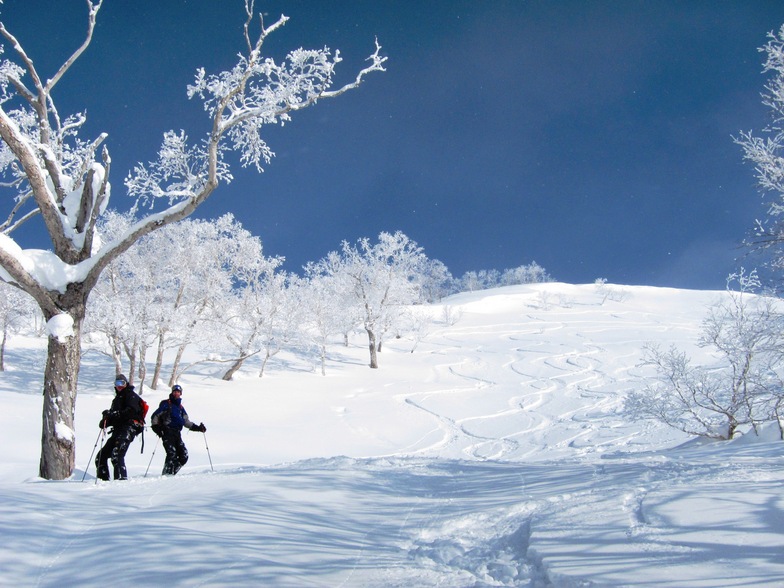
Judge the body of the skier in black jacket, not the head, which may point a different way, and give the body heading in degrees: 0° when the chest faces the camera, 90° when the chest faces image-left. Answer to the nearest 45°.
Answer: approximately 45°

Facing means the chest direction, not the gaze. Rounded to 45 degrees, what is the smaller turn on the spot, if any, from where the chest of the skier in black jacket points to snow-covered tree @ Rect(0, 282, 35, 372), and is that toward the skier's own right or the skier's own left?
approximately 135° to the skier's own right

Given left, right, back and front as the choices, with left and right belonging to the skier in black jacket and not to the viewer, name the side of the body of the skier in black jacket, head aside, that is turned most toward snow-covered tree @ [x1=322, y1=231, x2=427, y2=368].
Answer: back

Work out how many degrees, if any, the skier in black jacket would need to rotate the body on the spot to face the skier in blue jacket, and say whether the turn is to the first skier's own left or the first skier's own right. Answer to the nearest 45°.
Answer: approximately 180°

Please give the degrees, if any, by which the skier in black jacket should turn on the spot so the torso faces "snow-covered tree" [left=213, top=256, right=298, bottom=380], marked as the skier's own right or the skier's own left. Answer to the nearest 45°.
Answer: approximately 135° to the skier's own right
